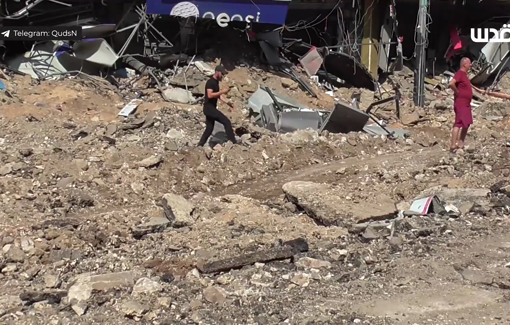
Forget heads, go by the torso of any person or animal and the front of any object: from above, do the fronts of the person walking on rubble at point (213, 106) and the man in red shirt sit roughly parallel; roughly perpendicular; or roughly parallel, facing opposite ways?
roughly parallel

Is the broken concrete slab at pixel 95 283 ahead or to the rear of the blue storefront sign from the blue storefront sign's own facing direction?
ahead

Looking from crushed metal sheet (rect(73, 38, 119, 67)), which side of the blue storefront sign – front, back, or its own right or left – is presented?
right

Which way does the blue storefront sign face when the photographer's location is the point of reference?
facing the viewer
